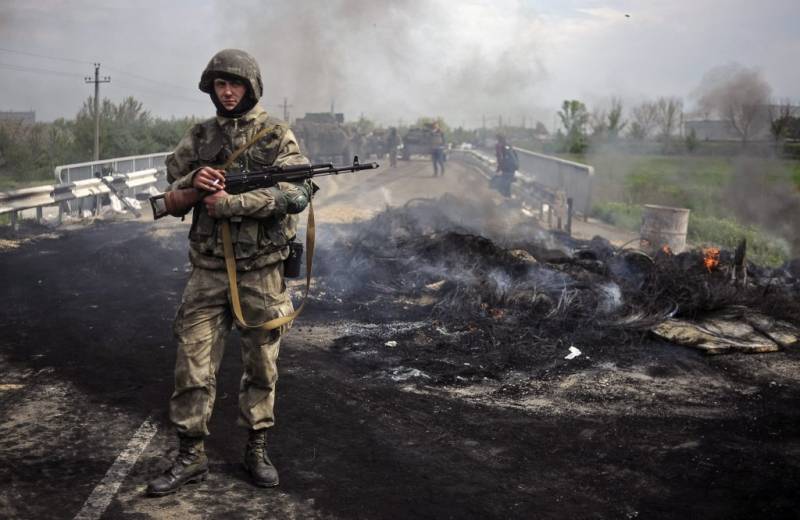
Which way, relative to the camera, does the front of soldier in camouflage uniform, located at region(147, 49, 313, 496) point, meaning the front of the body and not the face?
toward the camera

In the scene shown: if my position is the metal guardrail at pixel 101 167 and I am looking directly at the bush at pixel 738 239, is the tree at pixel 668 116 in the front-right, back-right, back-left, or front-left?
front-left

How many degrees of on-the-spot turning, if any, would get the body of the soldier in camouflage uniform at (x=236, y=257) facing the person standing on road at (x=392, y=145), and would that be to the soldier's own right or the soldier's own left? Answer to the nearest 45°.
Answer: approximately 180°

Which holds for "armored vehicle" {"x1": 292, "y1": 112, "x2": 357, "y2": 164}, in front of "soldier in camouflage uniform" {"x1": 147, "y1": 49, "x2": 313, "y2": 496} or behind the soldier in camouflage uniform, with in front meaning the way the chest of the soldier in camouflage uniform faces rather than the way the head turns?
behind

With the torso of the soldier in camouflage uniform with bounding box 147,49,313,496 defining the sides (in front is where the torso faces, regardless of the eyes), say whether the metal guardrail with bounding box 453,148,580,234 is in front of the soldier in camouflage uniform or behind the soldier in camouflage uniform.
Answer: behind

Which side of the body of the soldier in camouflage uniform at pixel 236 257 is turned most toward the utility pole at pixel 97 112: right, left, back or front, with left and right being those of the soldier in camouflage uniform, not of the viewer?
back

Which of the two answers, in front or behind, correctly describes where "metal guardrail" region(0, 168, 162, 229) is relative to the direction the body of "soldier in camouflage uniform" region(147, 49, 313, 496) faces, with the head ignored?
behind

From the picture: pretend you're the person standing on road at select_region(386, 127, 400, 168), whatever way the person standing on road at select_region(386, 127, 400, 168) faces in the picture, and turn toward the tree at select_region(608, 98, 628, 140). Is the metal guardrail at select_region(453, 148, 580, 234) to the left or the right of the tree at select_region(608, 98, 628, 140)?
right

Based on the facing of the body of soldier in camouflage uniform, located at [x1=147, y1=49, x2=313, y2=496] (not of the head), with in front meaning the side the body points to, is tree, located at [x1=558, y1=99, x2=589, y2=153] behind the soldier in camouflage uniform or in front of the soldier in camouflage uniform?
behind

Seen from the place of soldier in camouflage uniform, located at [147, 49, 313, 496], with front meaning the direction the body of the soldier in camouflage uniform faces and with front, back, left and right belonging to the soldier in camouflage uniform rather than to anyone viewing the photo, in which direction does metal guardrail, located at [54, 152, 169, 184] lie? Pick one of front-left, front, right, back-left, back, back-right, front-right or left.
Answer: back

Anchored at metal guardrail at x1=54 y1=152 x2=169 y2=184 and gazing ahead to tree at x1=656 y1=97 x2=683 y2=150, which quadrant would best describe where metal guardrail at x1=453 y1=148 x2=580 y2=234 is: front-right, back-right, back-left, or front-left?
front-right
